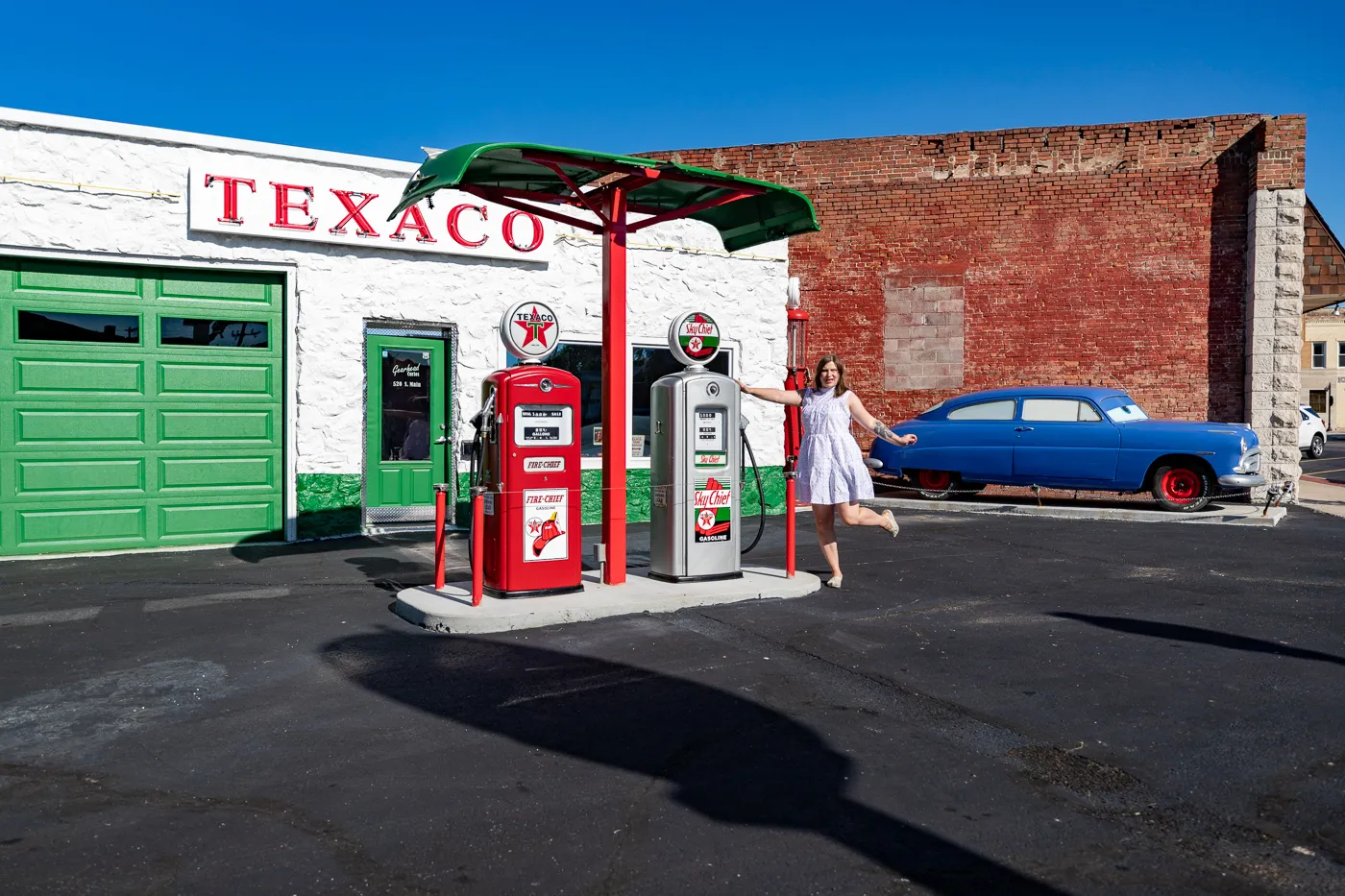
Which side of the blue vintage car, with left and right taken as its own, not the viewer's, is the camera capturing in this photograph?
right

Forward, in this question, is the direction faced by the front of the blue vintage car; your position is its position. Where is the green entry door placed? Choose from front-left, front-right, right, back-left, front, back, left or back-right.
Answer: back-right

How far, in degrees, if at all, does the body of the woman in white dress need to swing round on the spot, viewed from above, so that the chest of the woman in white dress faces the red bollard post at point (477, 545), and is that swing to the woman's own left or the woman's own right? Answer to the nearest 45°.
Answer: approximately 45° to the woman's own right

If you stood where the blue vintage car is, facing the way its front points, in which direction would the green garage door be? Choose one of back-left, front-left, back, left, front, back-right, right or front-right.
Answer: back-right

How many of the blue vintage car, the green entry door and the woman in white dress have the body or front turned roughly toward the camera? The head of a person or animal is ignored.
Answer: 2

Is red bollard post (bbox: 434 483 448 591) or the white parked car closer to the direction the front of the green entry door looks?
the red bollard post

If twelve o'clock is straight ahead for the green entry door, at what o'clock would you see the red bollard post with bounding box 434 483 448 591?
The red bollard post is roughly at 12 o'clock from the green entry door.

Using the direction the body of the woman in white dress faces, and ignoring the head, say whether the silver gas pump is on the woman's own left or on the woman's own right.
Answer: on the woman's own right

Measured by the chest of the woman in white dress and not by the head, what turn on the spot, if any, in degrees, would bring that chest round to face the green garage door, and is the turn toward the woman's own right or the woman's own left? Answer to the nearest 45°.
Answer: approximately 90° to the woman's own right

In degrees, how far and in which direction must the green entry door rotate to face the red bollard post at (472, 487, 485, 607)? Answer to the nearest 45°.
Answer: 0° — it already faces it

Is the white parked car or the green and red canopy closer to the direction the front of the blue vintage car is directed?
the white parked car

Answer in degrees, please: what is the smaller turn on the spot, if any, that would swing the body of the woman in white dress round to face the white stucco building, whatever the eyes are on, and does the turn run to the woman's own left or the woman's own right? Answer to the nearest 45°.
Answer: approximately 90° to the woman's own right
